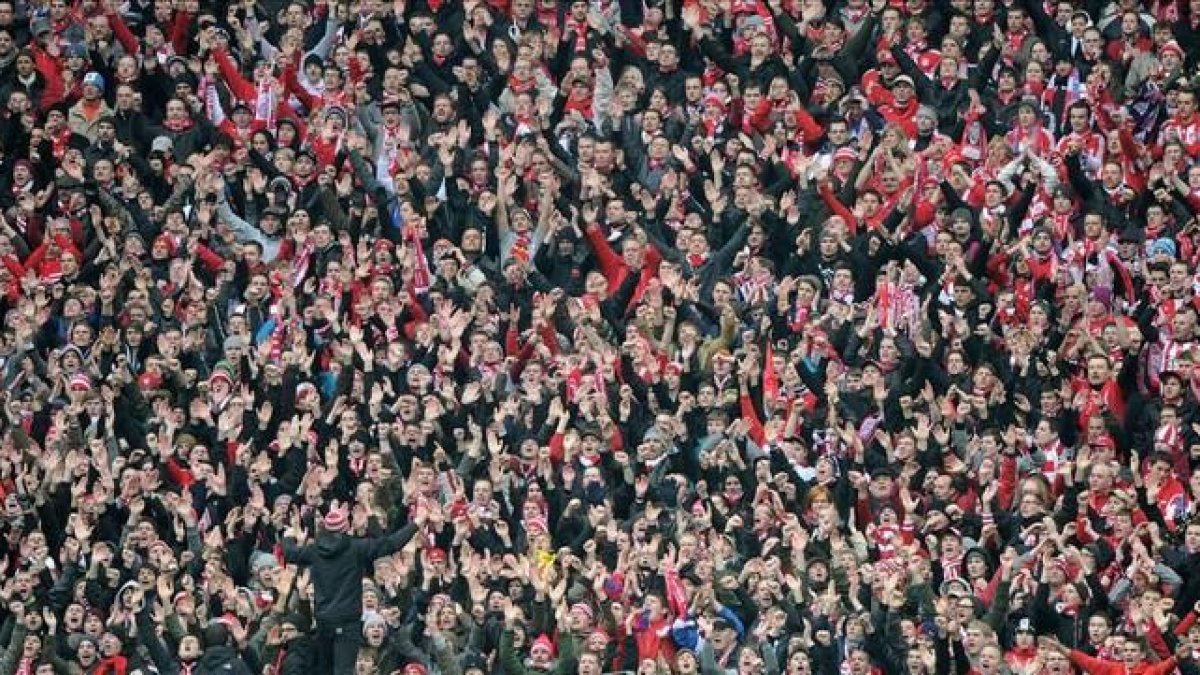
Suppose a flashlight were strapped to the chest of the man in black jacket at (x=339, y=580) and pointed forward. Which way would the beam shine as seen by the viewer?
away from the camera
